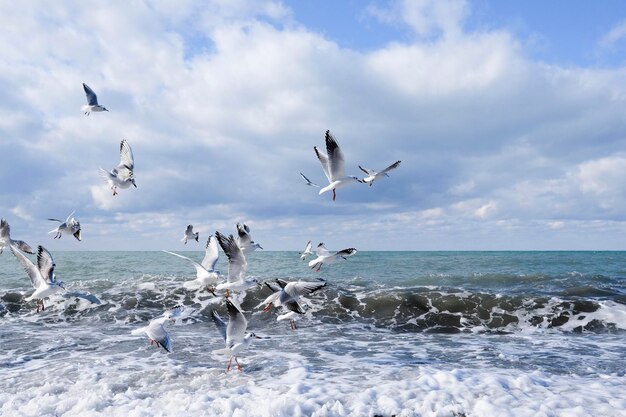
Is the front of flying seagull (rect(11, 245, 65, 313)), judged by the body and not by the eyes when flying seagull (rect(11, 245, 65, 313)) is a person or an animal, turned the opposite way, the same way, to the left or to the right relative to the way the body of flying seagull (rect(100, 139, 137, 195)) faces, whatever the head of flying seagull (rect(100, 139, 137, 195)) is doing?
the same way

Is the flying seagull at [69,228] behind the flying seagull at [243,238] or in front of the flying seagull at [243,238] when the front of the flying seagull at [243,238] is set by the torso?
behind

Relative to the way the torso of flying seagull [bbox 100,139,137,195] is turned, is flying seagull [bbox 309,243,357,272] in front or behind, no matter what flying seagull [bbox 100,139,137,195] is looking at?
in front

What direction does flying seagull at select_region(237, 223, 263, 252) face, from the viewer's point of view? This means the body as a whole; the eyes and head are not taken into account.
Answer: to the viewer's right
